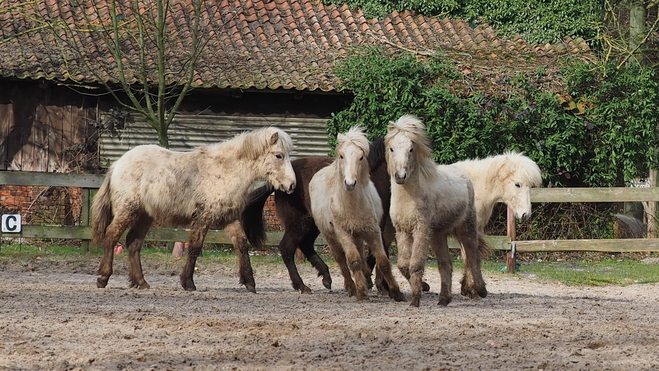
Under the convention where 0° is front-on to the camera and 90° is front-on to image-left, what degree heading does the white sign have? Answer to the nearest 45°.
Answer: approximately 0°

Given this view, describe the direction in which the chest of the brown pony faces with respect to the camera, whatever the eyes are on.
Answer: to the viewer's right

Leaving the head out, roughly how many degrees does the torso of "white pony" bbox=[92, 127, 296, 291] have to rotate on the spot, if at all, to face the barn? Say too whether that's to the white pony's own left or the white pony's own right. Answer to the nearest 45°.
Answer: approximately 90° to the white pony's own left

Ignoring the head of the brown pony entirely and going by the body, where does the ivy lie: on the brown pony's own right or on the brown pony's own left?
on the brown pony's own left

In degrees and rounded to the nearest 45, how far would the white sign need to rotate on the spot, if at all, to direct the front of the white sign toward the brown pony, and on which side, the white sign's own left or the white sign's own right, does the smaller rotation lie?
approximately 45° to the white sign's own left

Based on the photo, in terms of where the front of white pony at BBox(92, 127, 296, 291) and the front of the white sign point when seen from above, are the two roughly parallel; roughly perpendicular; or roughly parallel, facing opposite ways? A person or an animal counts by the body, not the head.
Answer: roughly perpendicular

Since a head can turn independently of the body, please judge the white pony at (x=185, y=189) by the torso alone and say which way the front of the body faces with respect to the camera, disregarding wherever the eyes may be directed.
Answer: to the viewer's right

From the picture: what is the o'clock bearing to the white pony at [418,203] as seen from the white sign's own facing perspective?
The white pony is roughly at 11 o'clock from the white sign.

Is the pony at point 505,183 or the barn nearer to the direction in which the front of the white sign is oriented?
the pony

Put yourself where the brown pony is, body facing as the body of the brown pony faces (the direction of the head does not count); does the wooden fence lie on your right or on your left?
on your left

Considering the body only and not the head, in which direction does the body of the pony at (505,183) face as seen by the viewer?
to the viewer's right
